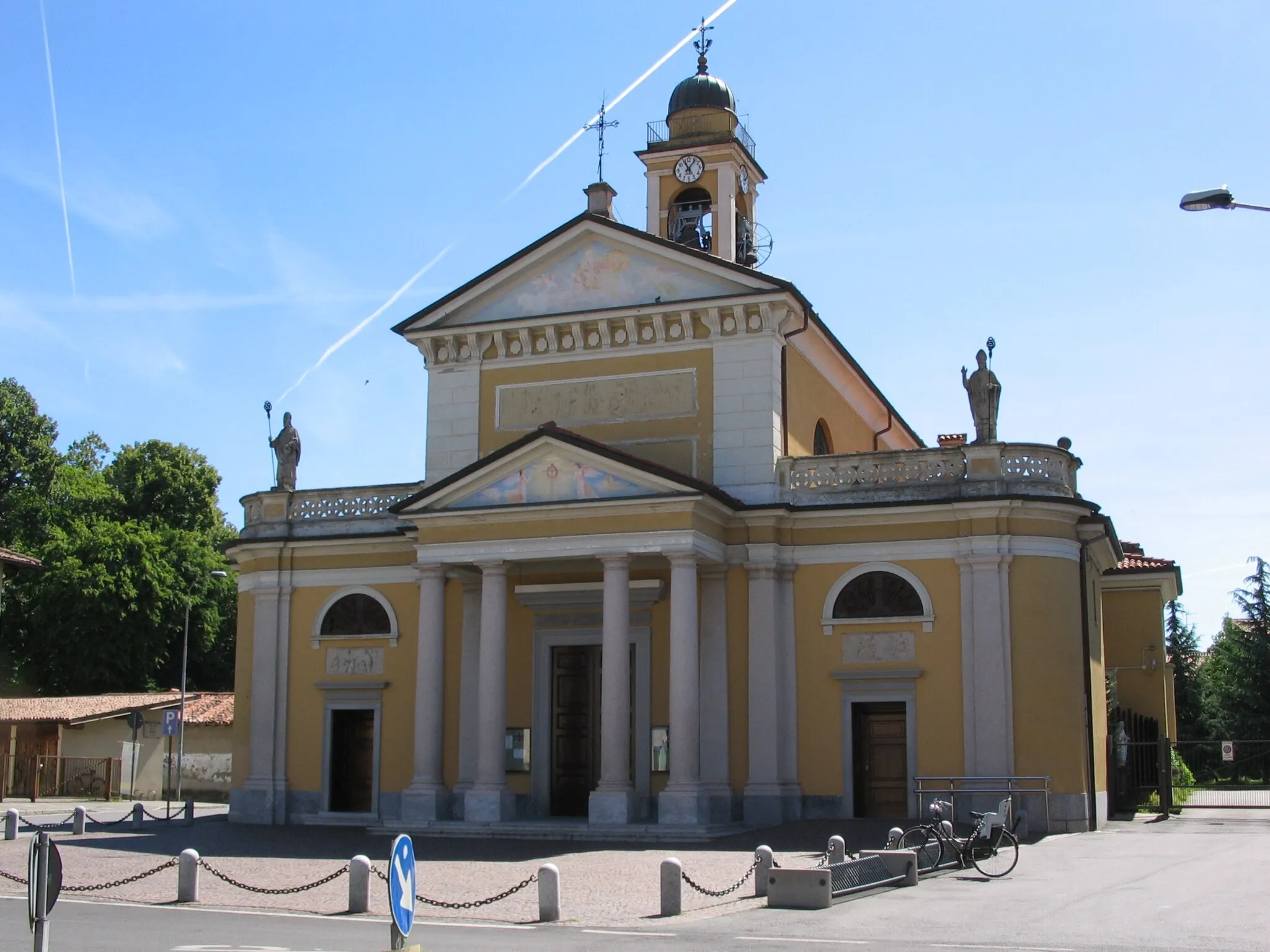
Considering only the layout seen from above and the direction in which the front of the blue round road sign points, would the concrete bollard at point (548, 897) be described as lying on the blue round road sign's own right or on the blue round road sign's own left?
on the blue round road sign's own left

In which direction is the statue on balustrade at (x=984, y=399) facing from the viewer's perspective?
toward the camera

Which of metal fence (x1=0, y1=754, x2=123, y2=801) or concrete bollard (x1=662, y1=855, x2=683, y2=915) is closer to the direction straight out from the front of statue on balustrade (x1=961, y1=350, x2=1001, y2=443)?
the concrete bollard

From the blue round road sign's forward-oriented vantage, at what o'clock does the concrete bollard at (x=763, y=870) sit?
The concrete bollard is roughly at 10 o'clock from the blue round road sign.

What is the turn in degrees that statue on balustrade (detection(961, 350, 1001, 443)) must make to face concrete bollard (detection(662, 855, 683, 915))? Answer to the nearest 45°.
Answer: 0° — it already faces it

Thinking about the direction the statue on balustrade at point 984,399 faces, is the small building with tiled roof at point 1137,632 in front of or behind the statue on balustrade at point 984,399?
behind
